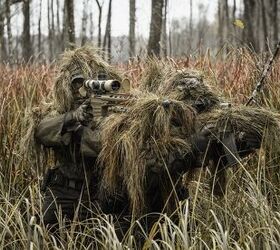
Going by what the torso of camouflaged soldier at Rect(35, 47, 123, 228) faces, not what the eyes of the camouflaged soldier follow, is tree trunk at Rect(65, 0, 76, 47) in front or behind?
behind

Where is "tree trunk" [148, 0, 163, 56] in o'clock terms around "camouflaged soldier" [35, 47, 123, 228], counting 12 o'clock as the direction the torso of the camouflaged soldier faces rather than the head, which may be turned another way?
The tree trunk is roughly at 8 o'clock from the camouflaged soldier.

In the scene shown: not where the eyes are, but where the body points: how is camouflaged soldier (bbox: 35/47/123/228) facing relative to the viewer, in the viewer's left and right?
facing the viewer and to the right of the viewer

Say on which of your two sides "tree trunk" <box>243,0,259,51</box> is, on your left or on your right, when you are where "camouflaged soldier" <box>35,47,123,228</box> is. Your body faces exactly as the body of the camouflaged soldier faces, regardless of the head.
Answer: on your left
